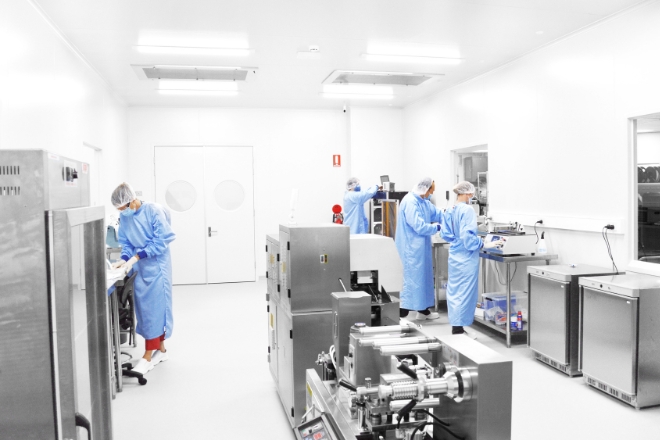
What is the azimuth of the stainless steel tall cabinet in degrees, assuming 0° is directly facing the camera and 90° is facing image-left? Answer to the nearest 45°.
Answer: approximately 315°

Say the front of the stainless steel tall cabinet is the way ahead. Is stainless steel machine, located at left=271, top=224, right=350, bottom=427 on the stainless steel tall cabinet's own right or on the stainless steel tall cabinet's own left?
on the stainless steel tall cabinet's own left

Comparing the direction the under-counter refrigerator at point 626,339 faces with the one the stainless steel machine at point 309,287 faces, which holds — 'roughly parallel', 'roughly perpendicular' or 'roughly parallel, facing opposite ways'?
roughly perpendicular

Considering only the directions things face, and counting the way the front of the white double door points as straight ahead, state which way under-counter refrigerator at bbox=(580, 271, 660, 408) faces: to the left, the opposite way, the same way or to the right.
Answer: to the right

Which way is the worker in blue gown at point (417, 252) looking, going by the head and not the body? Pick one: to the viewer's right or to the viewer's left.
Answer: to the viewer's right

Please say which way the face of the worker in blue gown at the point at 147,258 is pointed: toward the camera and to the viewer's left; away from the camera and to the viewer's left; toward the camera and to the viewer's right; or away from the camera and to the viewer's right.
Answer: toward the camera and to the viewer's left

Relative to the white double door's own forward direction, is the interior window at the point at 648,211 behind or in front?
in front

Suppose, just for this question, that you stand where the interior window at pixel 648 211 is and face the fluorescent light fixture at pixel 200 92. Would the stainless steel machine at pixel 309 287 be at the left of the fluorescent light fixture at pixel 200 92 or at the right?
left

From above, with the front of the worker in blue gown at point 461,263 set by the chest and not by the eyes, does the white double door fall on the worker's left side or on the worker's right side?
on the worker's left side
